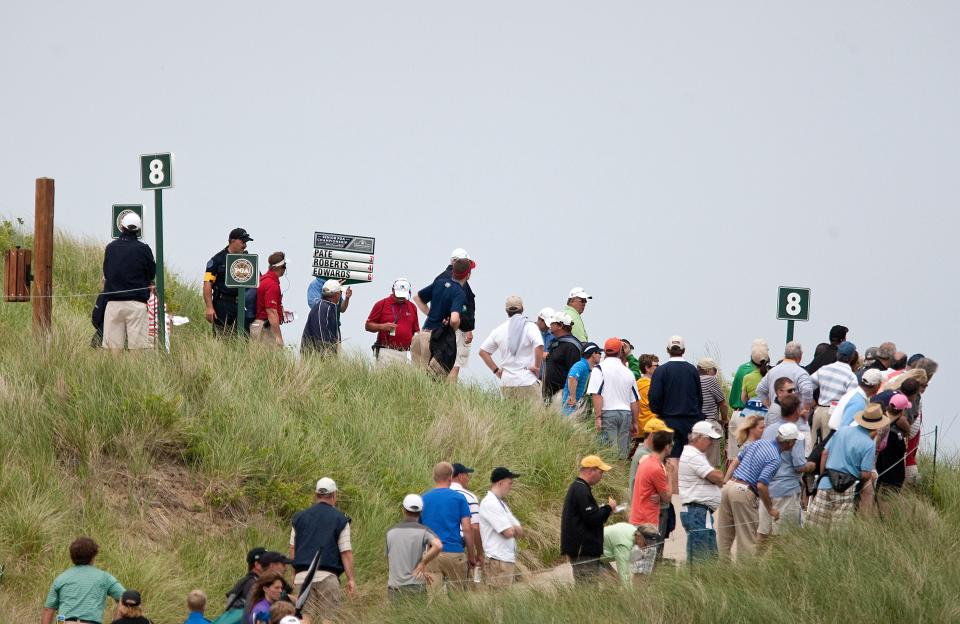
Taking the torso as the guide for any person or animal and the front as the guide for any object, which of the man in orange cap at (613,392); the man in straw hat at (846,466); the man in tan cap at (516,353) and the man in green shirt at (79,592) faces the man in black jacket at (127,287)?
the man in green shirt

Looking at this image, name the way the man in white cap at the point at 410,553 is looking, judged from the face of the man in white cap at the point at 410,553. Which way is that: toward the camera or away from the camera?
away from the camera

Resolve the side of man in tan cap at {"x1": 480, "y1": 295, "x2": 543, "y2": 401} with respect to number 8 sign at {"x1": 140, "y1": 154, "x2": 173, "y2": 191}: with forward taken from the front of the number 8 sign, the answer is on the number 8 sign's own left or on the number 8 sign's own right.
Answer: on the number 8 sign's own left

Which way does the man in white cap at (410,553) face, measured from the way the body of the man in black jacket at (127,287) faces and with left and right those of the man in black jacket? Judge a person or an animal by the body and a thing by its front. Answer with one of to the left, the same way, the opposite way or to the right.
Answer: the same way

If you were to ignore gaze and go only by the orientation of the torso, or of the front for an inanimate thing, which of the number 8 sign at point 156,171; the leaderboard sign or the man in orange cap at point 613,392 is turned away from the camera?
the man in orange cap

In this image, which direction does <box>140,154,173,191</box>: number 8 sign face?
toward the camera

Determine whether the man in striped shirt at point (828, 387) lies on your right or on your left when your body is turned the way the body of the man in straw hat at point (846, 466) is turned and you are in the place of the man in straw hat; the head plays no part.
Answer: on your left

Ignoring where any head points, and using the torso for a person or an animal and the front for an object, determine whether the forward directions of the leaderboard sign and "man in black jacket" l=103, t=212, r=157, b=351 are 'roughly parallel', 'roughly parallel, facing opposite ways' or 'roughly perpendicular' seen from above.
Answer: roughly parallel, facing opposite ways

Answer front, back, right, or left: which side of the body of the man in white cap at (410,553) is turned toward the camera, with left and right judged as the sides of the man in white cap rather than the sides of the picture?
back

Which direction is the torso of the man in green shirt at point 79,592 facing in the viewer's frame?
away from the camera

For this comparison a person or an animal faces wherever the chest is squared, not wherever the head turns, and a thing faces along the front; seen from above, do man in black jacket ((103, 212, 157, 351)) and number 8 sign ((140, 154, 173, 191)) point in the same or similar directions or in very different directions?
very different directions

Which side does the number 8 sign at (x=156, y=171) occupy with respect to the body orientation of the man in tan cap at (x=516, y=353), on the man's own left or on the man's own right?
on the man's own left
